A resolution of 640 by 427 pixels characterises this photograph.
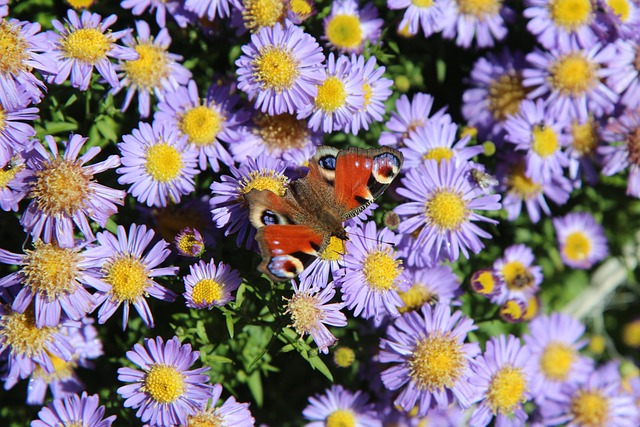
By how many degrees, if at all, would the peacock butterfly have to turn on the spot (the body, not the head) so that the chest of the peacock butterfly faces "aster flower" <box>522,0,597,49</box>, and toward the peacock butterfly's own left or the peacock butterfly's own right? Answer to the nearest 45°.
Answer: approximately 45° to the peacock butterfly's own left

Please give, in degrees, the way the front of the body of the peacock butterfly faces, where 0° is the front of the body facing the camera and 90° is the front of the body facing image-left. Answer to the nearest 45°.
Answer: approximately 315°

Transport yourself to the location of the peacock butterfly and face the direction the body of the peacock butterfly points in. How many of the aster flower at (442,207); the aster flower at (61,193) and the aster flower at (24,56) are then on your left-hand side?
1

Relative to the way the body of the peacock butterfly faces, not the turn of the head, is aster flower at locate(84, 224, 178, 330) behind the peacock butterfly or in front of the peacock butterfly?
behind

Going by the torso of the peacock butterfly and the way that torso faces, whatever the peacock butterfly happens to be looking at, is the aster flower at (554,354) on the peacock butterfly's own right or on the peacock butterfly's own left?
on the peacock butterfly's own left

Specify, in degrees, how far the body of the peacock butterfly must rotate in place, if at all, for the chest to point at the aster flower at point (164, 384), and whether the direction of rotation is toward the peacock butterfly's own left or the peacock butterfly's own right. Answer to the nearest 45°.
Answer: approximately 135° to the peacock butterfly's own right

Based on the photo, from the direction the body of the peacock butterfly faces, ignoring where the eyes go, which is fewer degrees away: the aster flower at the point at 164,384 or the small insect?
the small insect

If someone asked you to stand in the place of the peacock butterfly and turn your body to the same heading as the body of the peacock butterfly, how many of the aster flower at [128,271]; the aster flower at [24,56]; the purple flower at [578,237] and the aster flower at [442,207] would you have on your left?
2
